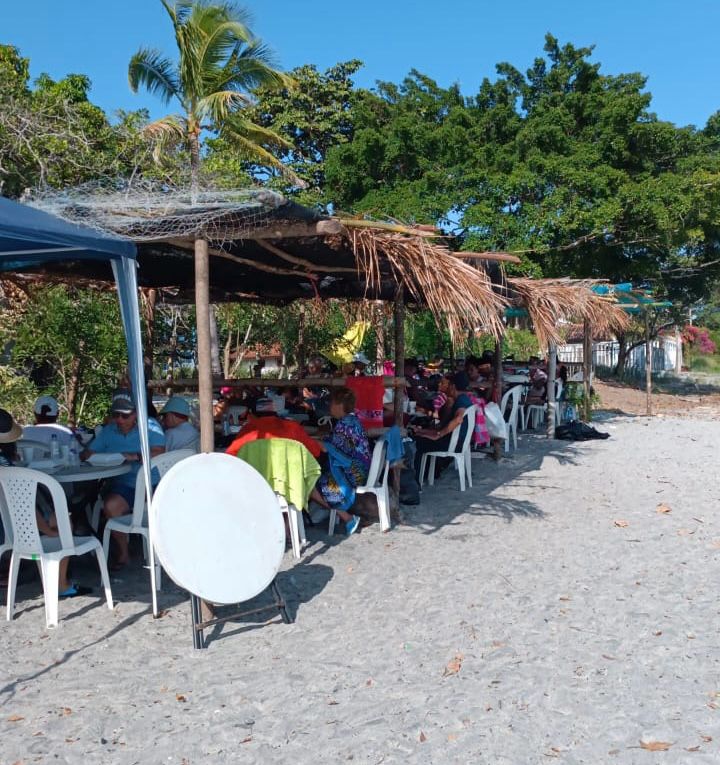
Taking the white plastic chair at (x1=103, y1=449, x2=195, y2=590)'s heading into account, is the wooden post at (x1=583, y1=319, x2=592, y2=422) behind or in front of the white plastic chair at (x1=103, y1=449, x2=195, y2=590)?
behind

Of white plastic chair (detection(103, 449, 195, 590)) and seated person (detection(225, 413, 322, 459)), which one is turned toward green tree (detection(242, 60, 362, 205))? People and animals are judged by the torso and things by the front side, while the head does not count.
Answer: the seated person

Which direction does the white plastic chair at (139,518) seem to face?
to the viewer's left

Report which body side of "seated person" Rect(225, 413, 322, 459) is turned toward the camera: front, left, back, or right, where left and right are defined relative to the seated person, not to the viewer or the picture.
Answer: back

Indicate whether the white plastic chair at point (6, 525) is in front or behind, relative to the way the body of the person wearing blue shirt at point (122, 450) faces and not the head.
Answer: in front

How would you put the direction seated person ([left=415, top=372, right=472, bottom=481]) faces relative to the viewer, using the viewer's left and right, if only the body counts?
facing to the left of the viewer

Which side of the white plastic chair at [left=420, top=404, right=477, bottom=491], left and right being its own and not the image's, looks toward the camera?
left

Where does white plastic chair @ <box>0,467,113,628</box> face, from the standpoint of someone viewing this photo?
facing away from the viewer and to the right of the viewer

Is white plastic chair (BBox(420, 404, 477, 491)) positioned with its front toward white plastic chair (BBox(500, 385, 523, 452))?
no

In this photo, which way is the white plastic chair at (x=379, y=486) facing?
to the viewer's left

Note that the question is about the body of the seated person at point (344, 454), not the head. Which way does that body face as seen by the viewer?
to the viewer's left

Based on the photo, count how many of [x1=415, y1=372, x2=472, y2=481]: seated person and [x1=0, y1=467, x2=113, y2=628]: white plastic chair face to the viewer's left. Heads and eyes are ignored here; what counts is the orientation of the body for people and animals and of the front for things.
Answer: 1

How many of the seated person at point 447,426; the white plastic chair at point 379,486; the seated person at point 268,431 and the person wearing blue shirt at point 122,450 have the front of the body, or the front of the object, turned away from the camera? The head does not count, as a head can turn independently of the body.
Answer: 1

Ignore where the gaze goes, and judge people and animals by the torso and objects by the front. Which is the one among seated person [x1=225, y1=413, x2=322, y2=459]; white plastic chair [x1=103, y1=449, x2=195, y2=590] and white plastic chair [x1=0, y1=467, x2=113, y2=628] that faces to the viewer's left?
white plastic chair [x1=103, y1=449, x2=195, y2=590]

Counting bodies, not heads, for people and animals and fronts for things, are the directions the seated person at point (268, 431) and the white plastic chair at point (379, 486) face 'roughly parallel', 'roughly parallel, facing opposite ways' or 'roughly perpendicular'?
roughly perpendicular
